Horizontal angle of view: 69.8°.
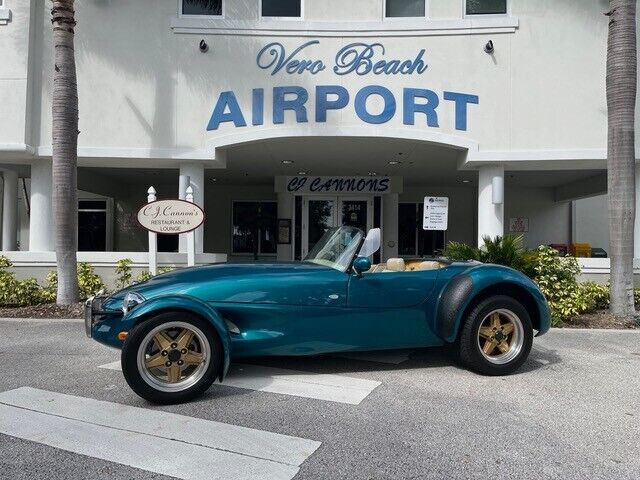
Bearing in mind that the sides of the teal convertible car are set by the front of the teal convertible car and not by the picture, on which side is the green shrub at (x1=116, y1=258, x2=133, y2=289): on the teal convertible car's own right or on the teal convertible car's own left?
on the teal convertible car's own right

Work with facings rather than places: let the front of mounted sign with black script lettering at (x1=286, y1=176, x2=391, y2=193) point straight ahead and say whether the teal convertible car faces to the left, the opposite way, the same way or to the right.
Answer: to the right

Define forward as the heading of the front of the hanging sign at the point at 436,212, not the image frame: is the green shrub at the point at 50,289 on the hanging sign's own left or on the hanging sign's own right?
on the hanging sign's own right

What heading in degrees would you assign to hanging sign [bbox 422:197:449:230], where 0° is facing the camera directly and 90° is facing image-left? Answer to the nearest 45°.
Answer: approximately 0°

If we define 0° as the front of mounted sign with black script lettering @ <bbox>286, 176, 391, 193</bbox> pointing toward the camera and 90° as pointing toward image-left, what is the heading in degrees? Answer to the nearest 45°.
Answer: approximately 0°

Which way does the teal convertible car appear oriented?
to the viewer's left

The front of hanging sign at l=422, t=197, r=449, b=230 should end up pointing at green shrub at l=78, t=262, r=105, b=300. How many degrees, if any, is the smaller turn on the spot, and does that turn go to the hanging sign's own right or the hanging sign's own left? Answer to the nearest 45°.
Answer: approximately 90° to the hanging sign's own right
